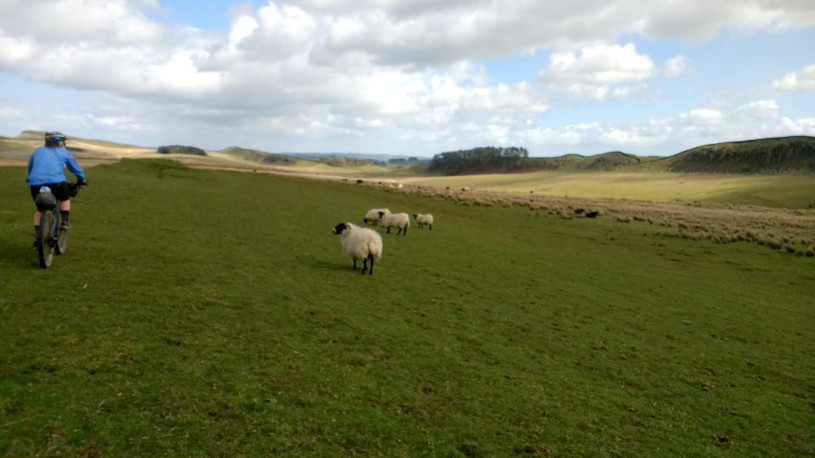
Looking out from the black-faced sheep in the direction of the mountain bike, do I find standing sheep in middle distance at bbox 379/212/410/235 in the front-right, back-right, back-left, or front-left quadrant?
back-right

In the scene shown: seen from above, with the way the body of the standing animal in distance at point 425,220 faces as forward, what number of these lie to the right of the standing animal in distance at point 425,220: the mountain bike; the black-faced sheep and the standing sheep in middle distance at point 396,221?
0

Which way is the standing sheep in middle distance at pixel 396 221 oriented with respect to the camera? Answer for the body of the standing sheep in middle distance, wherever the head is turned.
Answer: to the viewer's left

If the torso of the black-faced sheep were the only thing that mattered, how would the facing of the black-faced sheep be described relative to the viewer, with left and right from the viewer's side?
facing away from the viewer and to the left of the viewer

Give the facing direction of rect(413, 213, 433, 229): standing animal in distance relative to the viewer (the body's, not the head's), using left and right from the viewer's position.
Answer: facing to the left of the viewer

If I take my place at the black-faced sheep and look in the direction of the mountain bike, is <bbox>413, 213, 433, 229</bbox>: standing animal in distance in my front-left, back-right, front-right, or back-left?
back-right

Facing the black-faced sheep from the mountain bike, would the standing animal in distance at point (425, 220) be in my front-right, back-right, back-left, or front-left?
front-left

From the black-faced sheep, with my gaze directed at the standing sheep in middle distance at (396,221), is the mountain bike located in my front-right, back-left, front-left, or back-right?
back-left

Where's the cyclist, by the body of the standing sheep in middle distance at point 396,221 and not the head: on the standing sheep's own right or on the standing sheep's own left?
on the standing sheep's own left

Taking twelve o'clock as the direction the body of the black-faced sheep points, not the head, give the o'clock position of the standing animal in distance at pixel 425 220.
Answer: The standing animal in distance is roughly at 2 o'clock from the black-faced sheep.

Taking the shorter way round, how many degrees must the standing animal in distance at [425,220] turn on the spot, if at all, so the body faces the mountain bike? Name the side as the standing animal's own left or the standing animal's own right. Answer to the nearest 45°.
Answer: approximately 90° to the standing animal's own left

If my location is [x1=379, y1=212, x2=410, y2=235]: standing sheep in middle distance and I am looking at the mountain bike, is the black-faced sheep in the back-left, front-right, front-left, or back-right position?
front-left
